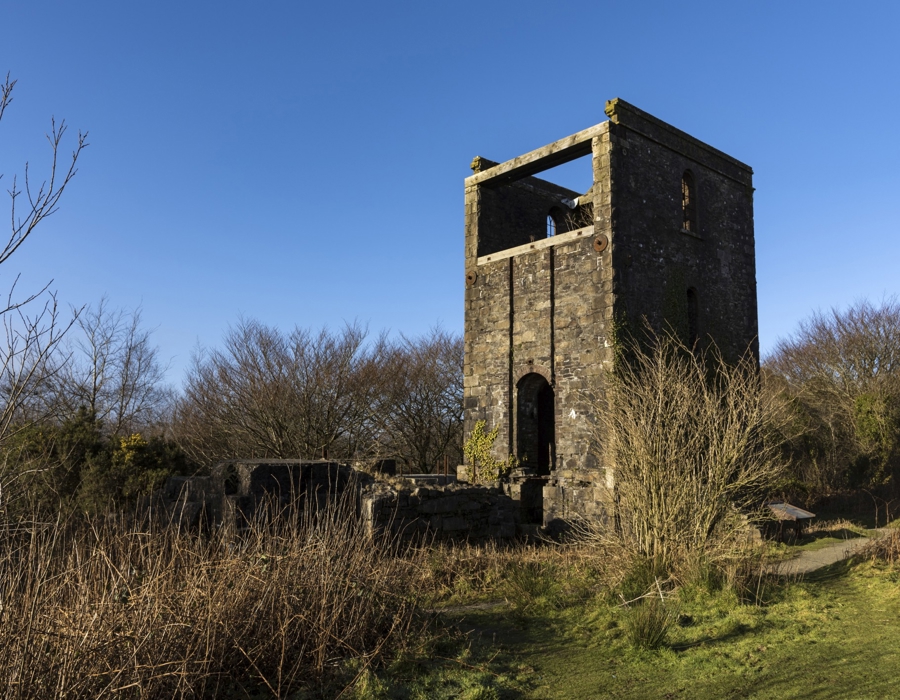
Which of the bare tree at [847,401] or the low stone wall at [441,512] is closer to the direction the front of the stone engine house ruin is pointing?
the low stone wall

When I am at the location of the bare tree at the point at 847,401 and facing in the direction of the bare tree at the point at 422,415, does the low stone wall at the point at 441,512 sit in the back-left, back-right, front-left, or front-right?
front-left

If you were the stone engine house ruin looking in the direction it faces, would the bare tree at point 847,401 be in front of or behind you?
behind

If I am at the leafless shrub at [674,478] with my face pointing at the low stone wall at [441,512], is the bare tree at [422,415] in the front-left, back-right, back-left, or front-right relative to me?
front-right

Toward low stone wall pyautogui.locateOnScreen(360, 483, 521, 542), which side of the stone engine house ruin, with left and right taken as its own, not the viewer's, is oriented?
front

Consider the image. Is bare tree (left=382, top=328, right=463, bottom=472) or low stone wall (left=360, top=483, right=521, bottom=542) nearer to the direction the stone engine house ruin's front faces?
the low stone wall

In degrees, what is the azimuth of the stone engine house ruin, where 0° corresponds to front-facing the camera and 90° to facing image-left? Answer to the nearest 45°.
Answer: approximately 45°

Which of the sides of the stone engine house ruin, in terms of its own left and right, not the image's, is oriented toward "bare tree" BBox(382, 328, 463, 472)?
right
